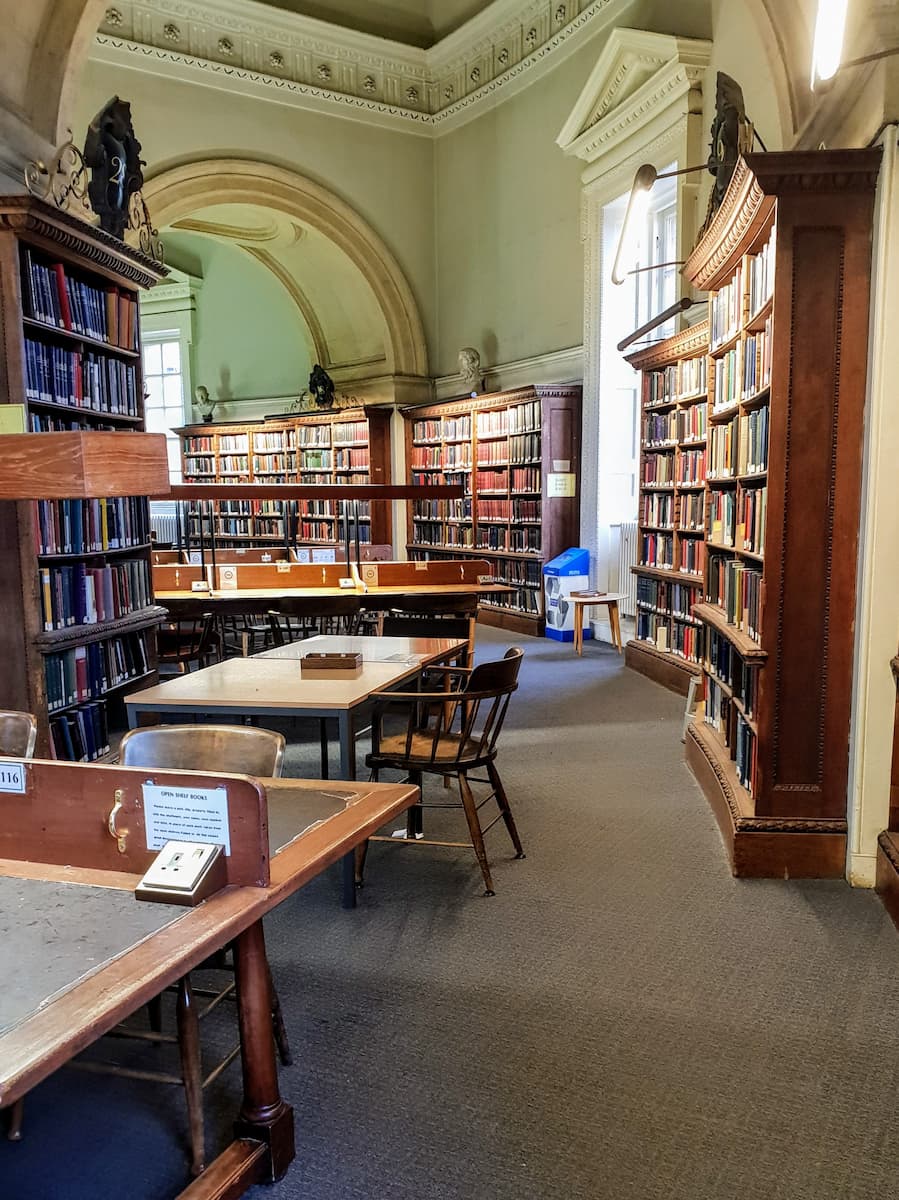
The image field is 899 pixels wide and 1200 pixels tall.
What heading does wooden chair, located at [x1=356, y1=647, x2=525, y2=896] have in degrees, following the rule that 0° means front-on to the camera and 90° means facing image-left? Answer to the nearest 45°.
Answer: approximately 90°

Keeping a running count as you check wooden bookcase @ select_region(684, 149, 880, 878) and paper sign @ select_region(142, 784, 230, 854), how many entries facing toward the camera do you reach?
1

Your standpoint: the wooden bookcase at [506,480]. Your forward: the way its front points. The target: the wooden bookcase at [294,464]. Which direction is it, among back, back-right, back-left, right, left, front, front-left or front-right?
right

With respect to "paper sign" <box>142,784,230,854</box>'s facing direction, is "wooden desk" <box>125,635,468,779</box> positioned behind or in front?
behind

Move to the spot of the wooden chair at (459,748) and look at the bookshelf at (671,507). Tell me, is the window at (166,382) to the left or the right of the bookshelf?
left

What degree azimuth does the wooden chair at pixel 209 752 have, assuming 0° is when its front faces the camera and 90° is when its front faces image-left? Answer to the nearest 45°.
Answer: approximately 45°

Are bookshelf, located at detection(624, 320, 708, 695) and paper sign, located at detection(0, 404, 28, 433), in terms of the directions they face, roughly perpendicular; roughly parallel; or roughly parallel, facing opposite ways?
roughly perpendicular

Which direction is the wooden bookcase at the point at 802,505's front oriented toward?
to the viewer's left

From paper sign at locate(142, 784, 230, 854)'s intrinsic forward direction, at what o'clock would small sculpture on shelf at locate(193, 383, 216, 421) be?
The small sculpture on shelf is roughly at 6 o'clock from the paper sign.
